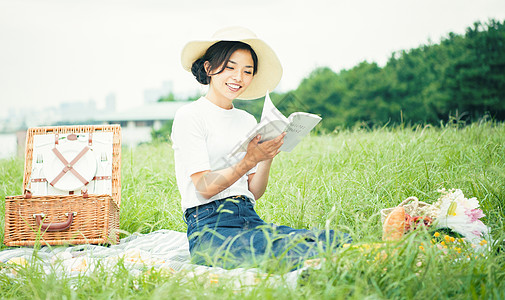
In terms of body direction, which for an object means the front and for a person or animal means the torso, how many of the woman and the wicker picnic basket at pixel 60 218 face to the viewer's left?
0

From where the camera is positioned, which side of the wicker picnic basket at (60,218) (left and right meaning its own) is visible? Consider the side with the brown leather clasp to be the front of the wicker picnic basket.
front

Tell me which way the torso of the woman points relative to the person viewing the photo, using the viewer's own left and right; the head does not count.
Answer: facing the viewer and to the right of the viewer

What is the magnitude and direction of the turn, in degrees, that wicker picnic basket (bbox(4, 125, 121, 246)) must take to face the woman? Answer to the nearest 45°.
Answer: approximately 45° to its left

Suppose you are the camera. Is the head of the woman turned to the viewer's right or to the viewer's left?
to the viewer's right

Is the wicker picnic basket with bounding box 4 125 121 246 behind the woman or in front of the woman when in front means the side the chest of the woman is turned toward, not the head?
behind
